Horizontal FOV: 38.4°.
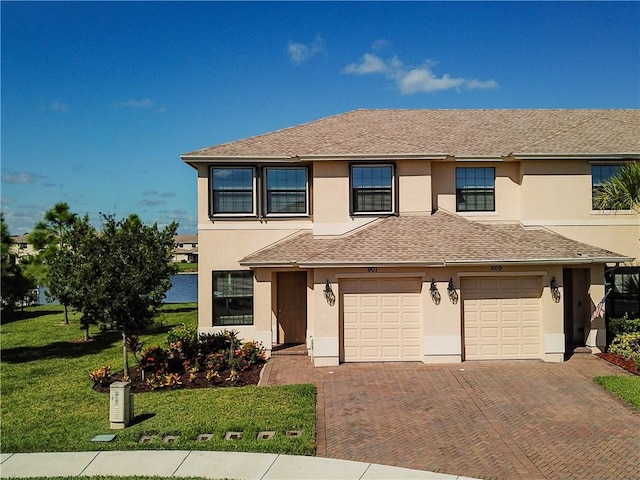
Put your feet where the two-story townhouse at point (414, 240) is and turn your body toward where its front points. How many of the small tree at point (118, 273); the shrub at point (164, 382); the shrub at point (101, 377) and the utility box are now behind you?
0

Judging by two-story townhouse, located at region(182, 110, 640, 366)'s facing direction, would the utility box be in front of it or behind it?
in front

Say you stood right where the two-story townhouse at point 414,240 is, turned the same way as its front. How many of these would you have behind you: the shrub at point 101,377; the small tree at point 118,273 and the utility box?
0

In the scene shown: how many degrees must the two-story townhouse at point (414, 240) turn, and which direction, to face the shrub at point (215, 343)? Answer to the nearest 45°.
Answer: approximately 90° to its right

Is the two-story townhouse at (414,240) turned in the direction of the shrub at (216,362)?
no

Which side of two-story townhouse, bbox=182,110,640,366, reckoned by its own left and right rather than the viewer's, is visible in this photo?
front

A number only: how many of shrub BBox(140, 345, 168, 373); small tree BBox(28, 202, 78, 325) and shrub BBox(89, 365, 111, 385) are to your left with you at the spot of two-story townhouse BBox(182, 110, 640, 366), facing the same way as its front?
0

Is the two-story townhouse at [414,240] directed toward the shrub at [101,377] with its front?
no

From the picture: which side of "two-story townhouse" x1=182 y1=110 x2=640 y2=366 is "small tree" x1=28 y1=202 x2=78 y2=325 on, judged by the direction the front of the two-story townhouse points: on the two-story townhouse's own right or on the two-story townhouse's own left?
on the two-story townhouse's own right

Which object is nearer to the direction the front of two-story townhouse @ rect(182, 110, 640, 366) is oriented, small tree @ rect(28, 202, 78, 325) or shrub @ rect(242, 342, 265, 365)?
the shrub

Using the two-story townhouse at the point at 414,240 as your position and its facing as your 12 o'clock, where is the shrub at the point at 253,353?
The shrub is roughly at 2 o'clock from the two-story townhouse.

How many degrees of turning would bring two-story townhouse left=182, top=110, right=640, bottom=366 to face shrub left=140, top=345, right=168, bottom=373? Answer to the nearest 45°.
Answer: approximately 45° to its right
